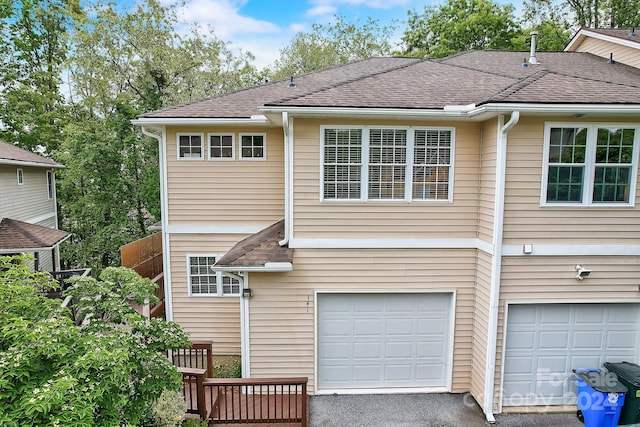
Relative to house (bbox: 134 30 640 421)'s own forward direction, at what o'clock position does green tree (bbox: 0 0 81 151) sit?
The green tree is roughly at 4 o'clock from the house.

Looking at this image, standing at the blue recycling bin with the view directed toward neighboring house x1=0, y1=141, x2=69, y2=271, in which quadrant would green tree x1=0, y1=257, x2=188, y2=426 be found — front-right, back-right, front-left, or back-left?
front-left

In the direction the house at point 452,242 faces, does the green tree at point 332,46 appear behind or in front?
behind

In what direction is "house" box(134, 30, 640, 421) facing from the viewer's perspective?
toward the camera

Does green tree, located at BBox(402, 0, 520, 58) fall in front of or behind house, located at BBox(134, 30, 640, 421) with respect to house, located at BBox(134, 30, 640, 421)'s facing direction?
behind

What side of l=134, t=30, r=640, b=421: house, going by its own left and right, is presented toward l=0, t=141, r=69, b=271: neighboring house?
right

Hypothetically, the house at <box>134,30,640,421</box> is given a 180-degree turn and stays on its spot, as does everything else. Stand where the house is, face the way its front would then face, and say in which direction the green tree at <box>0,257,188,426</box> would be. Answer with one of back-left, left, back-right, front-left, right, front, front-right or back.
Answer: back-left
